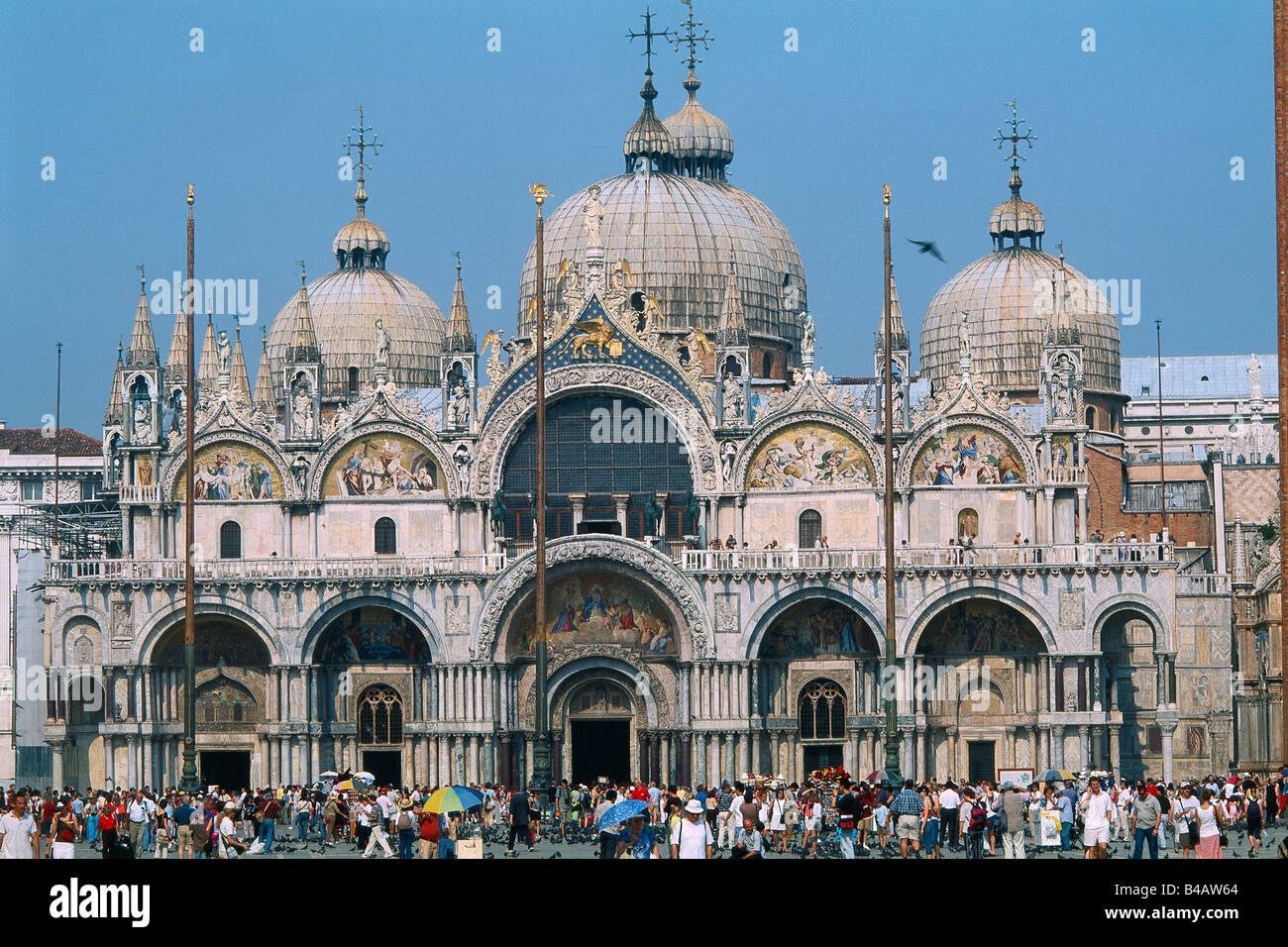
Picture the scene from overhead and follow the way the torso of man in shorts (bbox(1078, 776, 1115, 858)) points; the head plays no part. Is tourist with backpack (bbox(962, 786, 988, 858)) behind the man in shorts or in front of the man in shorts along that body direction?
behind

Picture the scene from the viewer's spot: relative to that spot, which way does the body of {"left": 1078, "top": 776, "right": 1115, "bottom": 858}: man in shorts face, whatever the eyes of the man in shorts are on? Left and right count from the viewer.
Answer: facing the viewer

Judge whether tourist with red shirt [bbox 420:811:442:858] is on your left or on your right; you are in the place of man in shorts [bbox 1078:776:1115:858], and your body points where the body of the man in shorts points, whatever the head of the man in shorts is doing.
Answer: on your right
